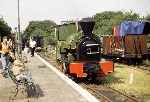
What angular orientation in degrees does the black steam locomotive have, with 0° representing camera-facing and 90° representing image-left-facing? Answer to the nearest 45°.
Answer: approximately 315°
